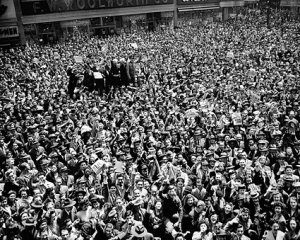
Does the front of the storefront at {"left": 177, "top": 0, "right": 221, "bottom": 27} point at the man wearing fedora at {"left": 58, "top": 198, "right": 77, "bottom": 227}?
yes

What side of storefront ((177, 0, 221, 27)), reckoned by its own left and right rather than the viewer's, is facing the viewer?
front
